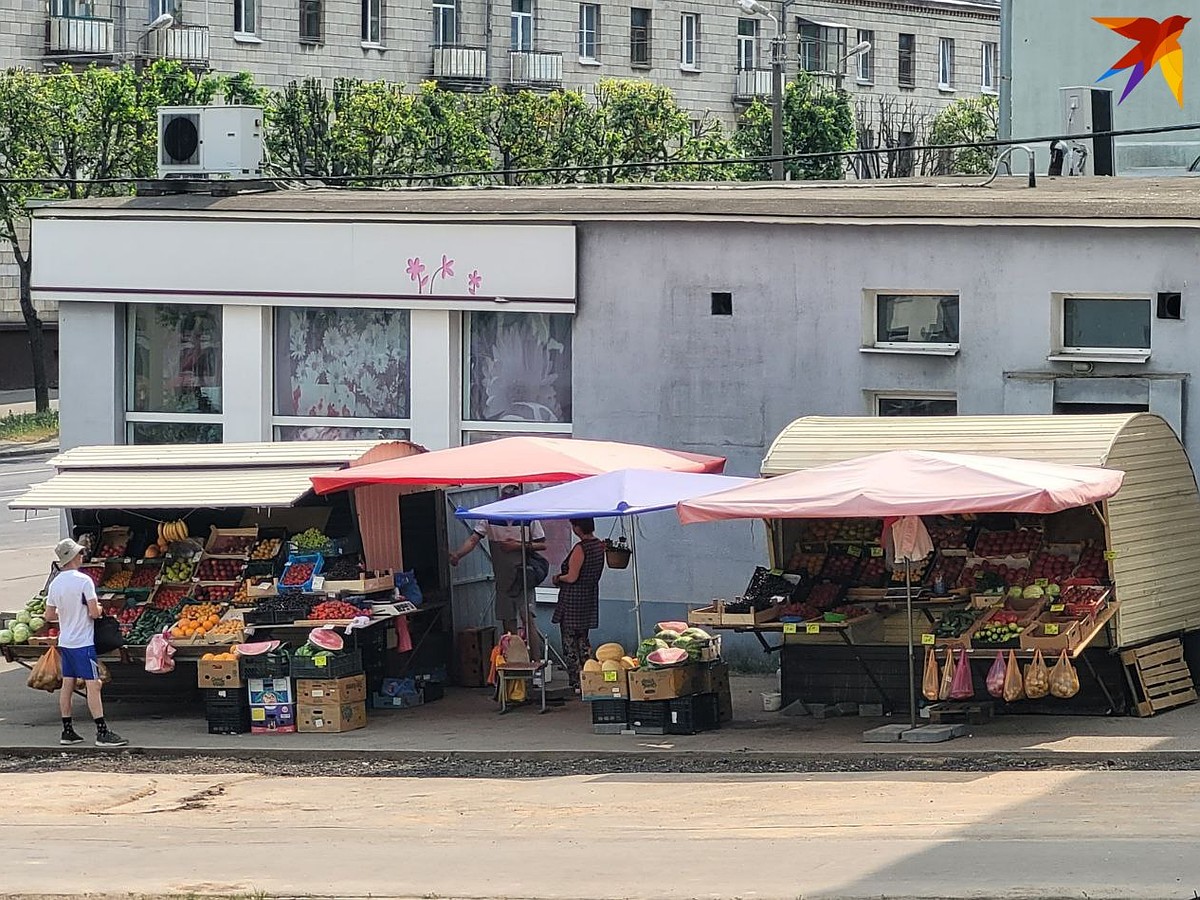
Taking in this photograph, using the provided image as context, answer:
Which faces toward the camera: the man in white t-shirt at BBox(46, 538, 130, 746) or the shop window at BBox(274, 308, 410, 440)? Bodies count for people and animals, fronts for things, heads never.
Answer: the shop window

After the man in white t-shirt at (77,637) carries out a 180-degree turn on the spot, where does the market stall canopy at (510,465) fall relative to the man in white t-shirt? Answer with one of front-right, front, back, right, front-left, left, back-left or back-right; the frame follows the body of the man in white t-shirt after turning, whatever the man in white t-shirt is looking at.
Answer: back-left

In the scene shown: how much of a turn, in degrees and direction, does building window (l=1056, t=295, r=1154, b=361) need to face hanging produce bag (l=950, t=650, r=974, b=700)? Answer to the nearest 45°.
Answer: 0° — it already faces it

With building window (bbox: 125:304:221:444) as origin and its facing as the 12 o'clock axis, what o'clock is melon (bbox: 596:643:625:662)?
The melon is roughly at 11 o'clock from the building window.

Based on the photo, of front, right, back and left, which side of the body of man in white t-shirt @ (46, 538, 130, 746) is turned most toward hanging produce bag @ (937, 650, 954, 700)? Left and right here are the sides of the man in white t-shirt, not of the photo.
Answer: right

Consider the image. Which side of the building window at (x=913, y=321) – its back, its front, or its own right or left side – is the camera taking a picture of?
front

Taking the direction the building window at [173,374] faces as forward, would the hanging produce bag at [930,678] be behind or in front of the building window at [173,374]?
in front

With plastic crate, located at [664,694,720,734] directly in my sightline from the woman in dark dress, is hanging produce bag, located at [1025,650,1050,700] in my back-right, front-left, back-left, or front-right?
front-left

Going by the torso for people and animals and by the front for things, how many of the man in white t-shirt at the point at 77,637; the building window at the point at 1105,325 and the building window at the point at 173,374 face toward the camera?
2

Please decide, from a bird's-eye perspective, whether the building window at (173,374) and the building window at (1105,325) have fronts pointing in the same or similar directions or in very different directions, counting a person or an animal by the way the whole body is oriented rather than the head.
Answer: same or similar directions

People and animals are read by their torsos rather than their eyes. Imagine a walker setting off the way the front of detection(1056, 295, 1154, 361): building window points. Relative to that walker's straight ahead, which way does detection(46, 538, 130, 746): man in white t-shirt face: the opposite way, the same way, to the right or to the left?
the opposite way

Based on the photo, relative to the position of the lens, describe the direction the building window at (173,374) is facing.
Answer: facing the viewer

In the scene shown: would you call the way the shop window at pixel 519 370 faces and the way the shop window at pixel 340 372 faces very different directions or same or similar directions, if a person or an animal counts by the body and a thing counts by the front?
same or similar directions

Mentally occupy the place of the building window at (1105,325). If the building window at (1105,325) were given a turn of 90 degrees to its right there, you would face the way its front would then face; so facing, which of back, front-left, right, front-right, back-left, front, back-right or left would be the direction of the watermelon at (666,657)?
front-left

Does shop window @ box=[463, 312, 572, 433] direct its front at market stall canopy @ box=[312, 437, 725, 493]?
yes

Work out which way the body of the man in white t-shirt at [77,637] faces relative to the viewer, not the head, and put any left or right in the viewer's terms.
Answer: facing away from the viewer and to the right of the viewer

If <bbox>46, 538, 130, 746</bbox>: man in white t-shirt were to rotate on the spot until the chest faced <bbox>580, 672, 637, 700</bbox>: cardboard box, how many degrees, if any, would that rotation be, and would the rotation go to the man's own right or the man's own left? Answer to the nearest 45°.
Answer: approximately 45° to the man's own right

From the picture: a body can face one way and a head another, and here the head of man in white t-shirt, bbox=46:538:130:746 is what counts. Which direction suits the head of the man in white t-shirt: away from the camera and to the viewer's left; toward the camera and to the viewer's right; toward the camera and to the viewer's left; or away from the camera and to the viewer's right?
away from the camera and to the viewer's right

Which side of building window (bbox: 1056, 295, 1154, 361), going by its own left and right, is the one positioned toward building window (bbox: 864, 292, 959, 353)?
right
